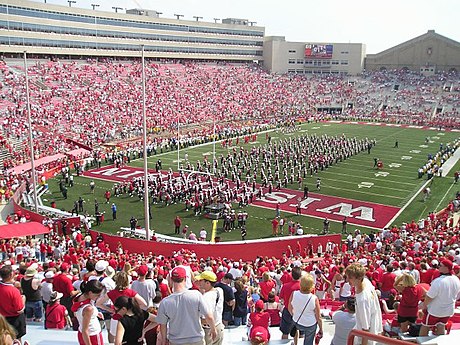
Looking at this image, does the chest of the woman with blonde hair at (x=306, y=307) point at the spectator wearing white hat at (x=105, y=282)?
no

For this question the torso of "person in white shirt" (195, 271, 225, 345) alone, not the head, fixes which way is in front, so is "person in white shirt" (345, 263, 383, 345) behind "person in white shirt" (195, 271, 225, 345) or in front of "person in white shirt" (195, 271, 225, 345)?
behind

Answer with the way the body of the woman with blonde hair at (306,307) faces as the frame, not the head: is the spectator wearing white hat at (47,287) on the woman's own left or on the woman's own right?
on the woman's own left

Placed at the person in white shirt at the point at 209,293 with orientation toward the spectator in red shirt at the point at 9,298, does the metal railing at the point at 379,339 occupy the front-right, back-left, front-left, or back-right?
back-left

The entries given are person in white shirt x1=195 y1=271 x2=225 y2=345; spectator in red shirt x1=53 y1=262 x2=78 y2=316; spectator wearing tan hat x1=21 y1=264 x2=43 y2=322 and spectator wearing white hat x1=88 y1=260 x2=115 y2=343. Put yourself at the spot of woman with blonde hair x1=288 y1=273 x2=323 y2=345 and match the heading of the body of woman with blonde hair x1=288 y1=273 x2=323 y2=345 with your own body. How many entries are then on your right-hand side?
0

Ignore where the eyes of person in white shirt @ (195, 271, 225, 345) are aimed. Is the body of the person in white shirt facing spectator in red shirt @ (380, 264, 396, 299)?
no

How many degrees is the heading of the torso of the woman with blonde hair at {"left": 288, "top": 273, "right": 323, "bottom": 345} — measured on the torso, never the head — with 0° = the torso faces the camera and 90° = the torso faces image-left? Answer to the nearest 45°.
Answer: approximately 180°

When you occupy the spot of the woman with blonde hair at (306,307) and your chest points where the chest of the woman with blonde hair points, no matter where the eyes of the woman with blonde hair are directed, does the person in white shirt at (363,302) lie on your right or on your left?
on your right

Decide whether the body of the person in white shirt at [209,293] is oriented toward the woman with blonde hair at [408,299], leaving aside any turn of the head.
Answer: no

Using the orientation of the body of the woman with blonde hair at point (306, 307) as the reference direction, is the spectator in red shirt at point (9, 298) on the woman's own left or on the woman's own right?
on the woman's own left
